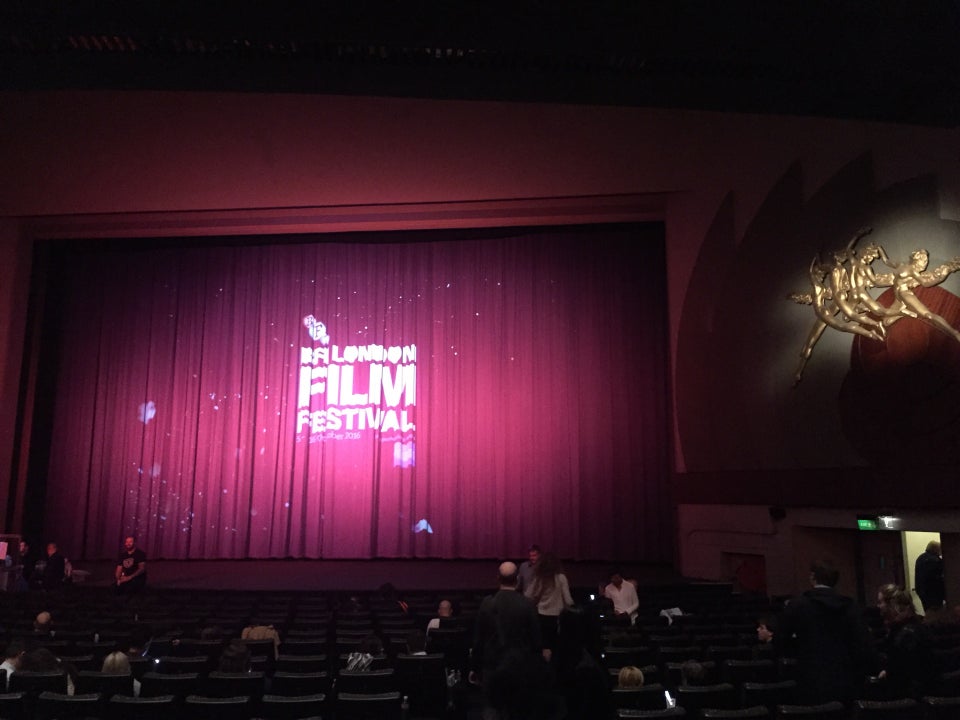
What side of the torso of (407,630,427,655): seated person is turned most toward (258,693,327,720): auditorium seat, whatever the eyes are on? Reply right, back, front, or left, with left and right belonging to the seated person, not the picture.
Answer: back

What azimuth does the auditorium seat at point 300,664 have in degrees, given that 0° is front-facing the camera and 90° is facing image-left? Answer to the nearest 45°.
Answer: approximately 180°

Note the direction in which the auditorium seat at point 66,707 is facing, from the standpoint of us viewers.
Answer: facing away from the viewer

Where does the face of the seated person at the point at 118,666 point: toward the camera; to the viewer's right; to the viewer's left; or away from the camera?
away from the camera

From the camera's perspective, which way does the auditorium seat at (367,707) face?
away from the camera

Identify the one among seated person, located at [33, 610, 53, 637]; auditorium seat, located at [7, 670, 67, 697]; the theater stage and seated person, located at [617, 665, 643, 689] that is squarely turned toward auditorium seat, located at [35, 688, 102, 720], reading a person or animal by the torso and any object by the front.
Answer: the theater stage

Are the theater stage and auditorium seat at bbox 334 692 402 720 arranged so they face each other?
yes

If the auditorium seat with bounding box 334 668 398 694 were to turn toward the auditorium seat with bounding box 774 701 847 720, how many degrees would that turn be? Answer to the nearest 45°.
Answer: approximately 135° to its right

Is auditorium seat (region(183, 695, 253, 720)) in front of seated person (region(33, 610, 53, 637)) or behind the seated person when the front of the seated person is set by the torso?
behind

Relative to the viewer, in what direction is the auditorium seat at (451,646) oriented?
away from the camera

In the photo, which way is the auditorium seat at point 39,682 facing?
away from the camera

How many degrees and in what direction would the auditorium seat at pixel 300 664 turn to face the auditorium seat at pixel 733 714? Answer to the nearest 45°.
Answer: approximately 135° to its right

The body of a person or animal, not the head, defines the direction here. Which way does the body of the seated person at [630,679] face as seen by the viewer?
away from the camera

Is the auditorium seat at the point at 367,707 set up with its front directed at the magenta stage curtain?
yes

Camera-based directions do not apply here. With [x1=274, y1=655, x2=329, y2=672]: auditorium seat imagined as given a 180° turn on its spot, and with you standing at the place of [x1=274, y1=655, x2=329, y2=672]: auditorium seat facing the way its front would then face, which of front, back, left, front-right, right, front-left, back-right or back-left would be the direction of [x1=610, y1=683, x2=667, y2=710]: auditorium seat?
front-left

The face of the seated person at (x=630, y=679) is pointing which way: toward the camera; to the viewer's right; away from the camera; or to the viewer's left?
away from the camera

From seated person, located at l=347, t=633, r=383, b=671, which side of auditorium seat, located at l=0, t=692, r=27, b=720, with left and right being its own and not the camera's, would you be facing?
right

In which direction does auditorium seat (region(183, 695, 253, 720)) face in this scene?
away from the camera

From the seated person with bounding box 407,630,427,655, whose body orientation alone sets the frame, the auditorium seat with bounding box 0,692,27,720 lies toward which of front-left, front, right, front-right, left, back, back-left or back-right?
back-left
